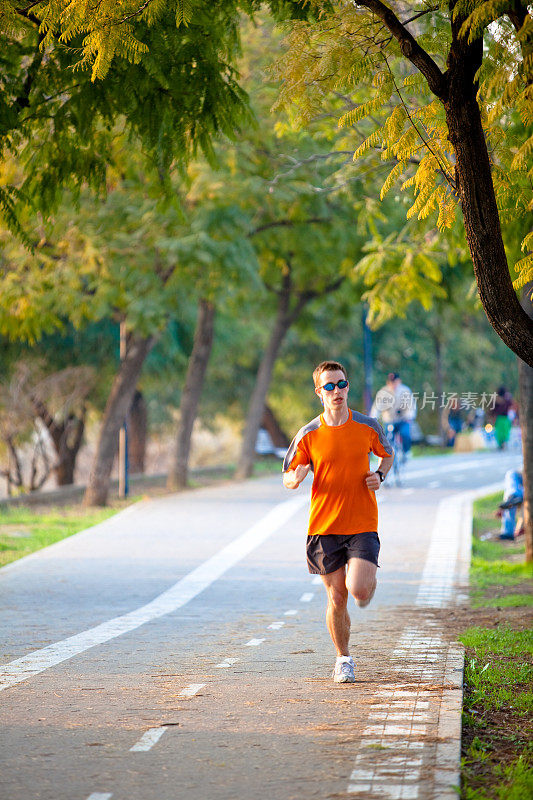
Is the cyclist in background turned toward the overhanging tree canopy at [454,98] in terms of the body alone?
yes

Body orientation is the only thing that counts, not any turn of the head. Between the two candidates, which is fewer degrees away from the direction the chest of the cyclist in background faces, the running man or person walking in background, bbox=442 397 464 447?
the running man

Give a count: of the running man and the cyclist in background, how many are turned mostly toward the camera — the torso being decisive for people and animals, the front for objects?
2

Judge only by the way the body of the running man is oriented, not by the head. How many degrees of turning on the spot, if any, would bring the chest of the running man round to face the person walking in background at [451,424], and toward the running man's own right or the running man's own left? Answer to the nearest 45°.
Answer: approximately 180°

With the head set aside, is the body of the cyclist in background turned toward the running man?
yes

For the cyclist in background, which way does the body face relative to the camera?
toward the camera

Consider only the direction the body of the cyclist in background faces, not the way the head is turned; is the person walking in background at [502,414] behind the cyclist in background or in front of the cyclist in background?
behind

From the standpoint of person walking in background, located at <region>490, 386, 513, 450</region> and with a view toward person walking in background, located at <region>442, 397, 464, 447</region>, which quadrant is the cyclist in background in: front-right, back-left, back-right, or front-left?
back-left

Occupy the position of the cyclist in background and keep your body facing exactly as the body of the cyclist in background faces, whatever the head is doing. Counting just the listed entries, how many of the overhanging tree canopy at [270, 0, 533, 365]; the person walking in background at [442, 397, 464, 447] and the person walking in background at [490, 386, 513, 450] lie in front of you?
1
